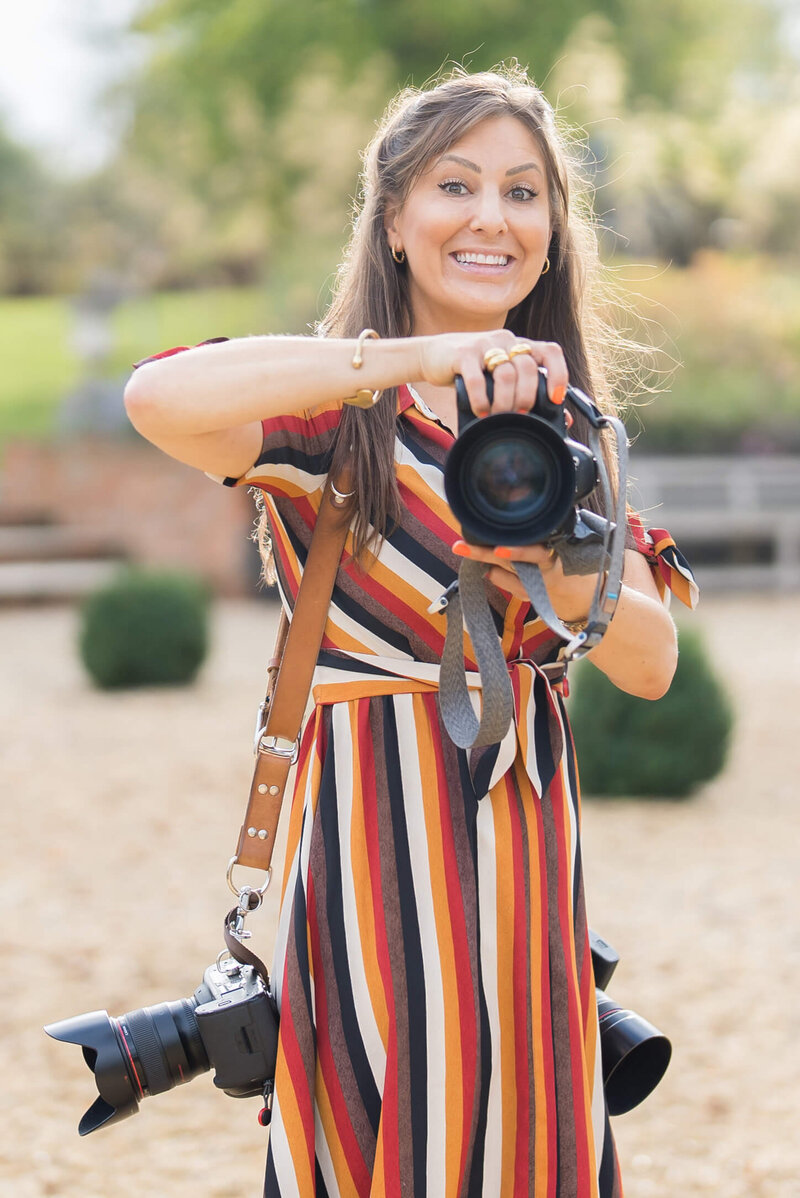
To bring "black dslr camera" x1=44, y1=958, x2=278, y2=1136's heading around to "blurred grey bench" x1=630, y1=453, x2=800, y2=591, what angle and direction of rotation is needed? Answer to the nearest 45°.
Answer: approximately 135° to its right

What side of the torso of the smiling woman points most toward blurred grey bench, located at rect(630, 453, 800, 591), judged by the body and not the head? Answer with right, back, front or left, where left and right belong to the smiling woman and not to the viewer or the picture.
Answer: back

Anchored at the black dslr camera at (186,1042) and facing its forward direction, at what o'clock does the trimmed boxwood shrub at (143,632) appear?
The trimmed boxwood shrub is roughly at 3 o'clock from the black dslr camera.

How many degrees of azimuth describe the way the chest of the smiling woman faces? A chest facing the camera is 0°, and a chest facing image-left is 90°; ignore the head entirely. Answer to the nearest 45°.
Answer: approximately 0°

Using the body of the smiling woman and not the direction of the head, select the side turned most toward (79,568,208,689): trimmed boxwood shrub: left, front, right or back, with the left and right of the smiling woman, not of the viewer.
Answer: back

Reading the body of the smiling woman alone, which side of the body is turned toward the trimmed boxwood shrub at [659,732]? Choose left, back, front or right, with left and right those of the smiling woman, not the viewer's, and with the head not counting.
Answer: back

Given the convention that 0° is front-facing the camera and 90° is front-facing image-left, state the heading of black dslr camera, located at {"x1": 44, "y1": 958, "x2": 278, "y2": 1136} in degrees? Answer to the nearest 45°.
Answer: approximately 90°
